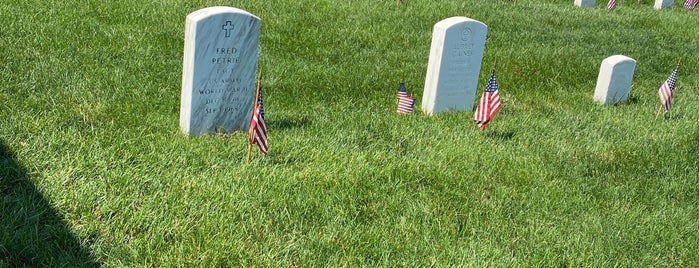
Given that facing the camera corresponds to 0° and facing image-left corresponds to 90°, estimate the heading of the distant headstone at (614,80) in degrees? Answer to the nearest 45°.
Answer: approximately 315°

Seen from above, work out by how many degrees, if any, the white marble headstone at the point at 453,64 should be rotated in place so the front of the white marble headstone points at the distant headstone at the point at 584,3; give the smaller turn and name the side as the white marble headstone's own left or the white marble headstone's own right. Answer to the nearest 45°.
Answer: approximately 135° to the white marble headstone's own left

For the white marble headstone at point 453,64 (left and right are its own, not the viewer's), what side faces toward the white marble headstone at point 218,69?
right

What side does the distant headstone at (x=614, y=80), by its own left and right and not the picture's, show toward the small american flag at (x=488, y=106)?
right

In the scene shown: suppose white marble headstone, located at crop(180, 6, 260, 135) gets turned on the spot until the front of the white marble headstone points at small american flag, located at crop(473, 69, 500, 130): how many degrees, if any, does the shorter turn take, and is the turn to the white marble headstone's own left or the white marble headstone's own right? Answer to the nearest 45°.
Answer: approximately 45° to the white marble headstone's own left

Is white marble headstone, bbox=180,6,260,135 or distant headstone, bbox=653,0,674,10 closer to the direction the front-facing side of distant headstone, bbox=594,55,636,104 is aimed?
the white marble headstone

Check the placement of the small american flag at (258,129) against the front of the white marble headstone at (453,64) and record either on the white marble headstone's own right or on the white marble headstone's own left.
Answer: on the white marble headstone's own right

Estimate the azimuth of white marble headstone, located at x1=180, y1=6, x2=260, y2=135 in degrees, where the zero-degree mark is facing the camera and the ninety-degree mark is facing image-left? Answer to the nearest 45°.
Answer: approximately 315°

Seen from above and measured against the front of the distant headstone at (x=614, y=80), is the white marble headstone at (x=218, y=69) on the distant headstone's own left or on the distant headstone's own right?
on the distant headstone's own right

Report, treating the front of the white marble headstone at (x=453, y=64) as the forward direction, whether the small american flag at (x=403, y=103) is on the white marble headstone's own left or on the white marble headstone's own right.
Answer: on the white marble headstone's own right
